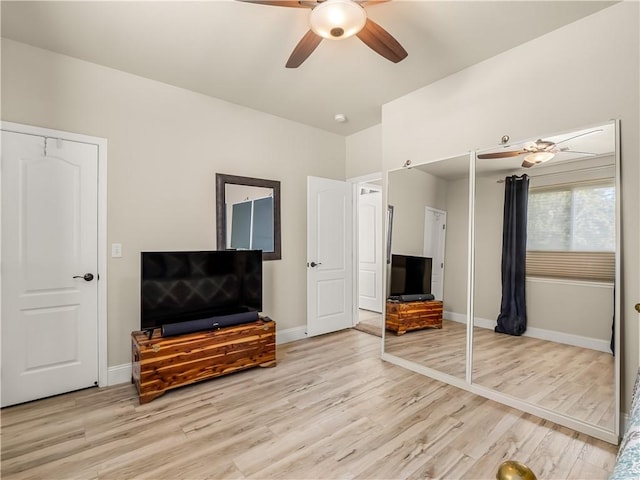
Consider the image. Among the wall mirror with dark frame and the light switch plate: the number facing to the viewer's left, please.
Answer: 0

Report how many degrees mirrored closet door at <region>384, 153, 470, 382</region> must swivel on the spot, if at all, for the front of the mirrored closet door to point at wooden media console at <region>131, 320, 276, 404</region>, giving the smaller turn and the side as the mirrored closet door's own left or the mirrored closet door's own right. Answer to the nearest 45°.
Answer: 0° — it already faces it

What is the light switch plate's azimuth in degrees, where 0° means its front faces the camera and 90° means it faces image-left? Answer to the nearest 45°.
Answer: approximately 0°

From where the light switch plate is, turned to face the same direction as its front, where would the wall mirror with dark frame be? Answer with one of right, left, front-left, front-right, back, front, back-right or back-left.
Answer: left

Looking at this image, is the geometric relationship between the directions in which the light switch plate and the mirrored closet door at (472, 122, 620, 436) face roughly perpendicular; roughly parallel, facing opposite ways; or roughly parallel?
roughly perpendicular

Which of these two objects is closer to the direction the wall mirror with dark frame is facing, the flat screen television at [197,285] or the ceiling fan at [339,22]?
the ceiling fan

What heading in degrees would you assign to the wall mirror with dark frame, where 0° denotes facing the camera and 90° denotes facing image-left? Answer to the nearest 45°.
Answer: approximately 315°

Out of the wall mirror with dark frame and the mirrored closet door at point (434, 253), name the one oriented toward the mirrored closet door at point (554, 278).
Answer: the wall mirror with dark frame

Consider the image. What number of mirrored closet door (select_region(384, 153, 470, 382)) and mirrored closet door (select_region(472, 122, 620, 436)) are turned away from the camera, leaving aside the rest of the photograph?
0

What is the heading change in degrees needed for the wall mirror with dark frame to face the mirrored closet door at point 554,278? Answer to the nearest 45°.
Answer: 0° — it already faces it

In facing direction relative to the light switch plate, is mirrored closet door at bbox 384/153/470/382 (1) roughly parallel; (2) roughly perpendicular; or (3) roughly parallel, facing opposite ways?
roughly perpendicular

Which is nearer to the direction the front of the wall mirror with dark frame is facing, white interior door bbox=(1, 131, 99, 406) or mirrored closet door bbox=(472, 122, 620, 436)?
the mirrored closet door
